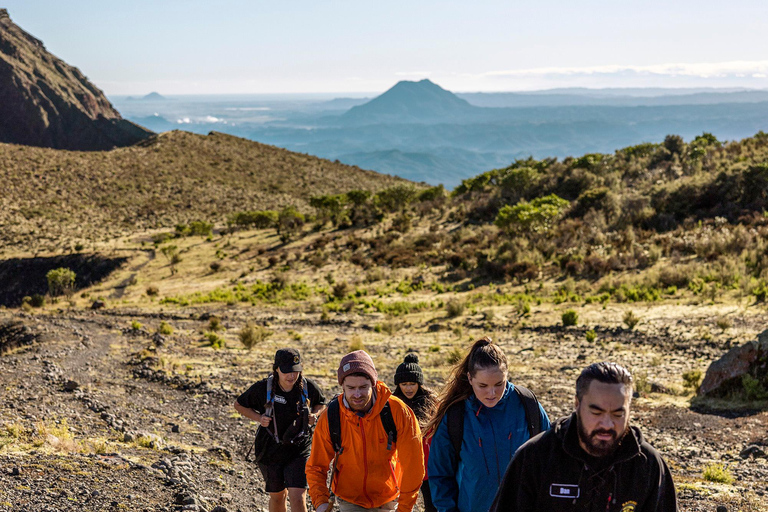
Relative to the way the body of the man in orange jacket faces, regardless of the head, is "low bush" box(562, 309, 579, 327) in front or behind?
behind

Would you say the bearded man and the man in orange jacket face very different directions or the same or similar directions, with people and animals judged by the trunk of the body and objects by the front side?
same or similar directions

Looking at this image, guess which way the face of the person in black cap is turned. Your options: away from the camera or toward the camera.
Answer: toward the camera

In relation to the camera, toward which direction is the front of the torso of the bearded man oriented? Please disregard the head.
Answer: toward the camera

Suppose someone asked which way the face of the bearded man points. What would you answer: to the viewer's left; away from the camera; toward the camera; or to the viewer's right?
toward the camera

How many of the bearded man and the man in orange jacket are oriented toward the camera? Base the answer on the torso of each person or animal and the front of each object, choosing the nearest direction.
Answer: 2

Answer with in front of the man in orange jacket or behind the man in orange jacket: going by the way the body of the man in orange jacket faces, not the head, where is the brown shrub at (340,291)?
behind

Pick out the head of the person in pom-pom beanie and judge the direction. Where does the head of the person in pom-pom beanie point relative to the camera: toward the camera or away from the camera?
toward the camera

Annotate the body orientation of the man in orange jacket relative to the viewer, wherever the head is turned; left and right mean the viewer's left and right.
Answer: facing the viewer

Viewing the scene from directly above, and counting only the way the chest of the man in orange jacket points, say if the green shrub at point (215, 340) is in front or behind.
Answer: behind
